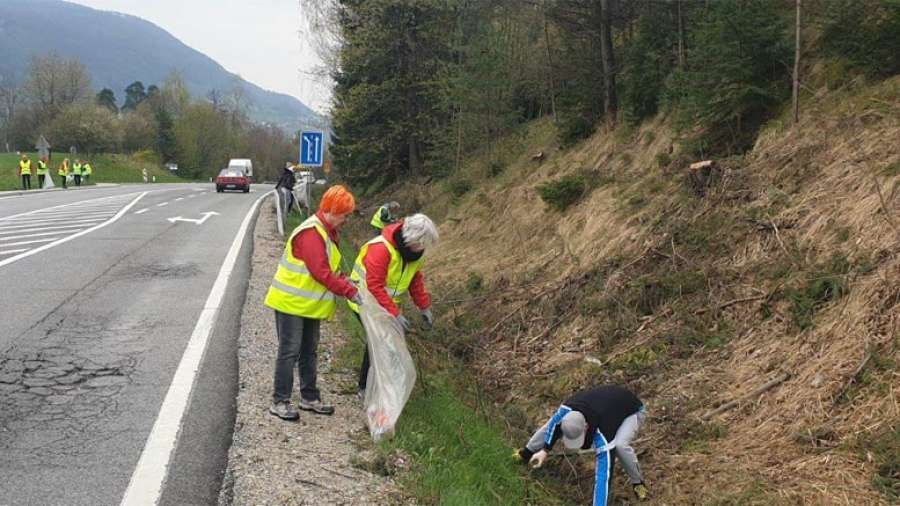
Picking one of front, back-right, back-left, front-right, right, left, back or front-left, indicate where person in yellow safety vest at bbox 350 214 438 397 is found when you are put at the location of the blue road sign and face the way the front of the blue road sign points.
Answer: front

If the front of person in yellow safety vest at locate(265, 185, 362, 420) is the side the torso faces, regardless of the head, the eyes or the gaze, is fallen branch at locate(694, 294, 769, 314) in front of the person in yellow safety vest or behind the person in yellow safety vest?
in front

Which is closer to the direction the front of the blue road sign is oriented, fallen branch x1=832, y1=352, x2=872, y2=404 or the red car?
the fallen branch

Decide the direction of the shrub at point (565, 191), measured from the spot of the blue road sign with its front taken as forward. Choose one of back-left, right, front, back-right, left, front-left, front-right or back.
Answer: front-left

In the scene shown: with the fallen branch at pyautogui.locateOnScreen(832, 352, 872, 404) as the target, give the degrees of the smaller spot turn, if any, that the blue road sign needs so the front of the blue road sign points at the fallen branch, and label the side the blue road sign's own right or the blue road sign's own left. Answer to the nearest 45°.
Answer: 0° — it already faces it

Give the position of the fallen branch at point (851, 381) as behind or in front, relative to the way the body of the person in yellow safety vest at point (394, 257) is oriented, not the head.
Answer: in front

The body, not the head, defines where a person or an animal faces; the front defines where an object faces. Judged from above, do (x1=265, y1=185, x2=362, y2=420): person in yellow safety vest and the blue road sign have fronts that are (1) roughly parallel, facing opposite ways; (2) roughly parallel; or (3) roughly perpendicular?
roughly perpendicular

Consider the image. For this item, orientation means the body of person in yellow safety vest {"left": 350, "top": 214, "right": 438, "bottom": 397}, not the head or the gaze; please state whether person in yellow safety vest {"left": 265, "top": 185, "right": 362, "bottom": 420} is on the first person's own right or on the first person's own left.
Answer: on the first person's own right

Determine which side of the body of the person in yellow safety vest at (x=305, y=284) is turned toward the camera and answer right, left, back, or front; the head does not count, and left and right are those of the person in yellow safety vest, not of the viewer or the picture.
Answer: right

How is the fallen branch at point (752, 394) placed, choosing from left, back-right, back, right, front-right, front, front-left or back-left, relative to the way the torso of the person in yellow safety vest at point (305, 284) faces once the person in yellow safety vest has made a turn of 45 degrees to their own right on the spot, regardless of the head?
front-left

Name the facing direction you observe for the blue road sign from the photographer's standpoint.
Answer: facing the viewer

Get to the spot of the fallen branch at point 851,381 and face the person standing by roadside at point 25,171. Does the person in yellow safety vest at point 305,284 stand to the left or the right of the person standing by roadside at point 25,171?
left

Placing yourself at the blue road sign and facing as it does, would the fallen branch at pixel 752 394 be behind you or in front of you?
in front

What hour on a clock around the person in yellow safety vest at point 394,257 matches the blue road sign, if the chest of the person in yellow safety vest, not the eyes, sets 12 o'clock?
The blue road sign is roughly at 7 o'clock from the person in yellow safety vest.

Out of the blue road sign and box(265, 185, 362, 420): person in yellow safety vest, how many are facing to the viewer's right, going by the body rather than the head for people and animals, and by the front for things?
1

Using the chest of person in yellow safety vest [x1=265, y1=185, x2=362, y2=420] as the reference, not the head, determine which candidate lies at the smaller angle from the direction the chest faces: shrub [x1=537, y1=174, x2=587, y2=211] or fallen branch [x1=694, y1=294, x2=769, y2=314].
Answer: the fallen branch
